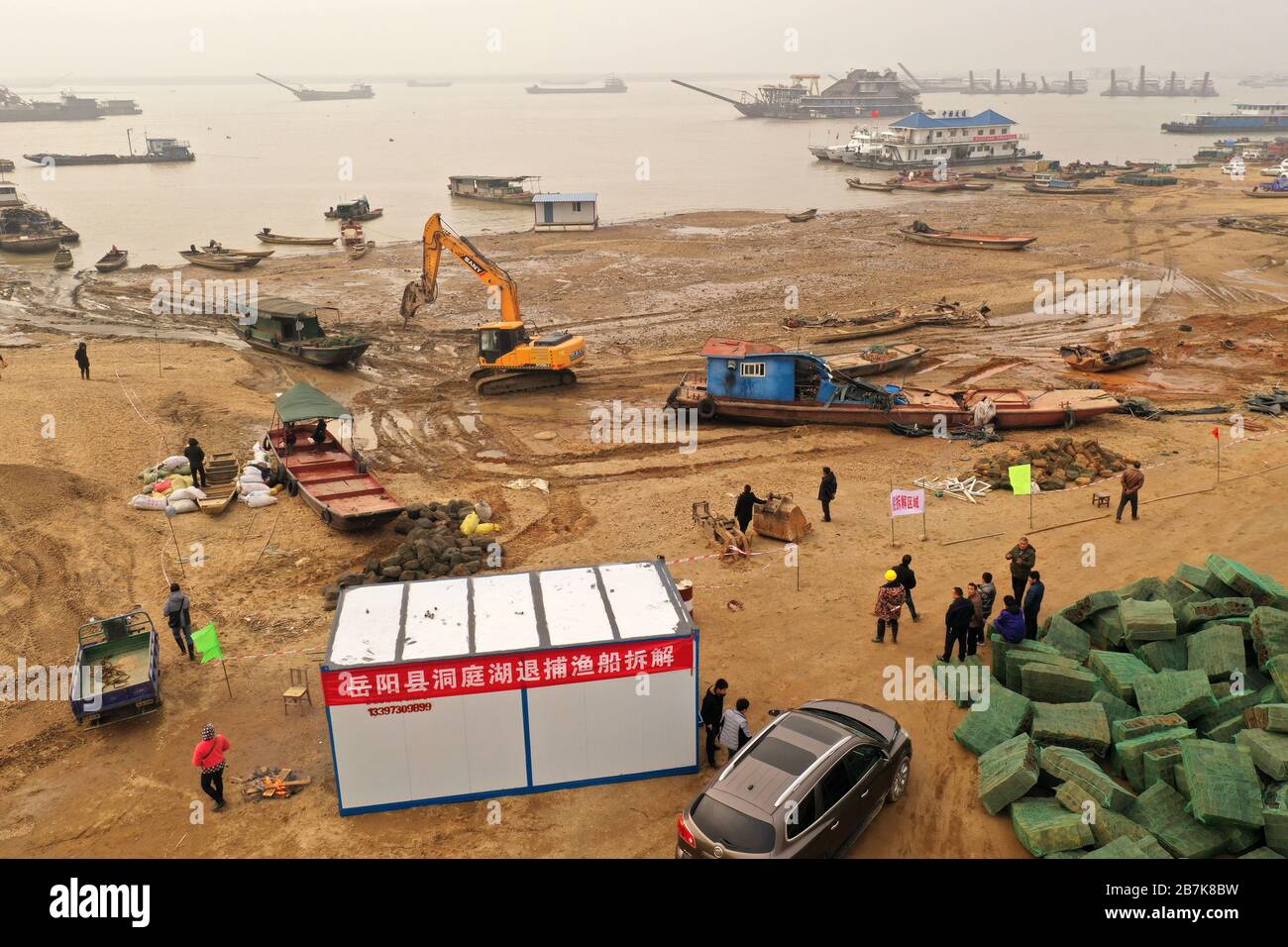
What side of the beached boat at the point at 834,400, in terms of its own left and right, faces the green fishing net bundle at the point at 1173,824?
right

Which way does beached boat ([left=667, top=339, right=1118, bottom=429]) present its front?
to the viewer's right

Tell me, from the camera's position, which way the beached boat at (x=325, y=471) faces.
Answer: facing the viewer and to the right of the viewer

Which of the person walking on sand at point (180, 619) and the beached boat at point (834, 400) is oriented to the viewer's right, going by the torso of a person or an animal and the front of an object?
the beached boat

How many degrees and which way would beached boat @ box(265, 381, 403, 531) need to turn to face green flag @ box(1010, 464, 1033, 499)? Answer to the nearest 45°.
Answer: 0° — it already faces it
